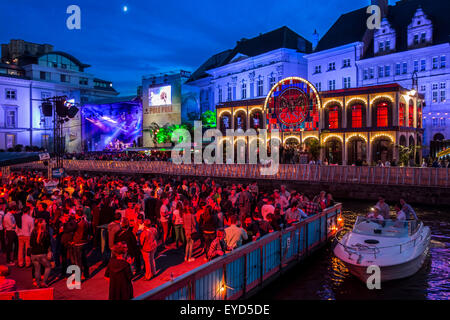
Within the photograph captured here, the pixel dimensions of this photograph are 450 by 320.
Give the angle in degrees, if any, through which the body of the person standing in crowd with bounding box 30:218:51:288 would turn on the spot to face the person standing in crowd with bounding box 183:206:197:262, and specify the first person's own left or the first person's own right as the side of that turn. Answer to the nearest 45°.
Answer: approximately 90° to the first person's own right

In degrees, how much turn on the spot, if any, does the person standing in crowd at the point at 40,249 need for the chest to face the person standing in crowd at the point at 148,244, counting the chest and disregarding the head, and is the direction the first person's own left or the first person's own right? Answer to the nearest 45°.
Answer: approximately 90° to the first person's own right

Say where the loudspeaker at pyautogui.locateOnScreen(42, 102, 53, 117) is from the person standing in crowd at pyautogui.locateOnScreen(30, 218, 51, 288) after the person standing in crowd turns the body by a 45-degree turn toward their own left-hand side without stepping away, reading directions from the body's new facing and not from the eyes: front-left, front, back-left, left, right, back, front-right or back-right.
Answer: front-right

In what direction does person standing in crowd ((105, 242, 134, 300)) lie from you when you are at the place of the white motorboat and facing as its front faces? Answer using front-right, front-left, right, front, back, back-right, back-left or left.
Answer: front

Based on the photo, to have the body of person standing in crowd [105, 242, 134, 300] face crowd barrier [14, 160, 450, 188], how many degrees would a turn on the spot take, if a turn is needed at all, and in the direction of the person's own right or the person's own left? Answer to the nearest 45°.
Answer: approximately 45° to the person's own right

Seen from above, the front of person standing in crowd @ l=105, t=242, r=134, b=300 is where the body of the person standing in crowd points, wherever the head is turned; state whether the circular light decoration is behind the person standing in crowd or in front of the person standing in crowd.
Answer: in front

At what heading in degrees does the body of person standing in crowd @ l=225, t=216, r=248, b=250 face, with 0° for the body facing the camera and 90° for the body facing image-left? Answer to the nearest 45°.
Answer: approximately 180°

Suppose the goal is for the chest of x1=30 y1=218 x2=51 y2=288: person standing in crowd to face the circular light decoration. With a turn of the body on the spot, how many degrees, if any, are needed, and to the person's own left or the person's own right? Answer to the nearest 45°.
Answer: approximately 45° to the person's own right

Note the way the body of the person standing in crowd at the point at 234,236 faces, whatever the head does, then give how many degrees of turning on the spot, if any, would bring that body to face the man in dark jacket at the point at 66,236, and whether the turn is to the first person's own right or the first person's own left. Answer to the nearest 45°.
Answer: approximately 90° to the first person's own left

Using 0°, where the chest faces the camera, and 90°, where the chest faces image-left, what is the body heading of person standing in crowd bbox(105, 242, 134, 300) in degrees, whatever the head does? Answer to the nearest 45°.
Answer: approximately 180°

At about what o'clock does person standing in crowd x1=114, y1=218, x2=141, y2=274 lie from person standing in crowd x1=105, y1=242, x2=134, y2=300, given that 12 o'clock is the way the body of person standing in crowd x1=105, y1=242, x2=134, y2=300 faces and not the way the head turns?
person standing in crowd x1=114, y1=218, x2=141, y2=274 is roughly at 12 o'clock from person standing in crowd x1=105, y1=242, x2=134, y2=300.

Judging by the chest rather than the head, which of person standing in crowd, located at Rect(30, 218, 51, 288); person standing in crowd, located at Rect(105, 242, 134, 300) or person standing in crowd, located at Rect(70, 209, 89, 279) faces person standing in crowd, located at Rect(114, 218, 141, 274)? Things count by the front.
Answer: person standing in crowd, located at Rect(105, 242, 134, 300)
